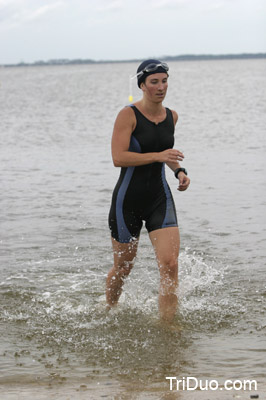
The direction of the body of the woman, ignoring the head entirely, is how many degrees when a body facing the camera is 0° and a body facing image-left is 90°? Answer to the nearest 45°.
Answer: approximately 315°
